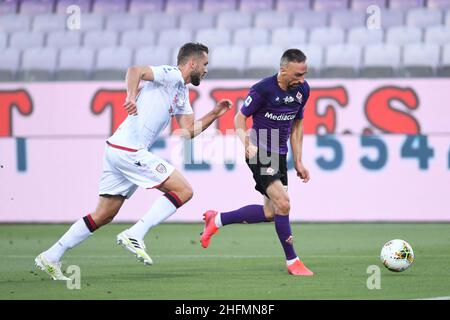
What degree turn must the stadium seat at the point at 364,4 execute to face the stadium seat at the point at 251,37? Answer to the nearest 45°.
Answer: approximately 90° to its right

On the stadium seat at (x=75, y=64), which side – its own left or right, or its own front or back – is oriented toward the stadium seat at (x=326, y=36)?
left

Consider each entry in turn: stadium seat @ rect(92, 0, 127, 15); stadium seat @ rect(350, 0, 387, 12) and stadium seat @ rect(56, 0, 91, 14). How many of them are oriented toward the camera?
3

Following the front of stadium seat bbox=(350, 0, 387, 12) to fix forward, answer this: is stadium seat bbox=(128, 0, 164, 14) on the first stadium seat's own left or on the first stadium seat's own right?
on the first stadium seat's own right

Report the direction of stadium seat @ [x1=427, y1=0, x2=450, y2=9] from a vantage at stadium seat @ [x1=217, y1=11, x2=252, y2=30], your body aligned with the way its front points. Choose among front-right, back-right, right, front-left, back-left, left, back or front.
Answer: left

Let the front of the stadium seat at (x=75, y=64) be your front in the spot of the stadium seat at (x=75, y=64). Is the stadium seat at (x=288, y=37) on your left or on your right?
on your left

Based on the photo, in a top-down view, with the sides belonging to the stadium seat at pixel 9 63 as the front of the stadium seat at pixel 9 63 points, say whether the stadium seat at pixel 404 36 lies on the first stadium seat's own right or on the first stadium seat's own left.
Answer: on the first stadium seat's own left

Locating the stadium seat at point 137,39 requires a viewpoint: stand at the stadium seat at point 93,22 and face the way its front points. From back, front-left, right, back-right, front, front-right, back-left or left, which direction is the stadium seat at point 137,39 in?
front-left

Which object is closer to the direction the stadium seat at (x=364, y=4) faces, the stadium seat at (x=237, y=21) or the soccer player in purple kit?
the soccer player in purple kit

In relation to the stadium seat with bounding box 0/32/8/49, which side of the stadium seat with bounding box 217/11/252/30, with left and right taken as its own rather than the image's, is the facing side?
right

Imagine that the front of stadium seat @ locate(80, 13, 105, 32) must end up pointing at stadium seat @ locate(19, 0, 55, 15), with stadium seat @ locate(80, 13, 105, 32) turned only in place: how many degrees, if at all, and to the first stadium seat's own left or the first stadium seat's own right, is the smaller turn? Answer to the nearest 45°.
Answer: approximately 135° to the first stadium seat's own right

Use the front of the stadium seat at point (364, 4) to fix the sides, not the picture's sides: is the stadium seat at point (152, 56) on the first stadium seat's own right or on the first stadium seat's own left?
on the first stadium seat's own right
